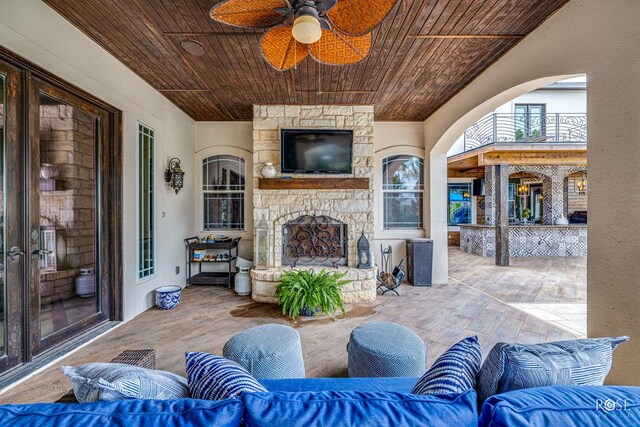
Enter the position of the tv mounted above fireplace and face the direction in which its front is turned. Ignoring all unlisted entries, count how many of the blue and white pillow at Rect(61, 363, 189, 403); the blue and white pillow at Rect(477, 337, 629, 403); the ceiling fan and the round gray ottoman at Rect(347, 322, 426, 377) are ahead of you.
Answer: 4

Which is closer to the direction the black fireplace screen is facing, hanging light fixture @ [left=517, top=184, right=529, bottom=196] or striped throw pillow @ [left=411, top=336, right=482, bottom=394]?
the striped throw pillow

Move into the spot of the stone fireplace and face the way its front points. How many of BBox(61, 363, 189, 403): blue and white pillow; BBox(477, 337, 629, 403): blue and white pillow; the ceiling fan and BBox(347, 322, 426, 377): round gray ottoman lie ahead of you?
4

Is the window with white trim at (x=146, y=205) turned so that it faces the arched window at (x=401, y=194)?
yes

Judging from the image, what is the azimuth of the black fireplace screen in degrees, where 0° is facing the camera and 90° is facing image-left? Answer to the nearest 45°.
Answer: approximately 0°

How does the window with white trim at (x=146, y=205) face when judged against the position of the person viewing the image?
facing to the right of the viewer

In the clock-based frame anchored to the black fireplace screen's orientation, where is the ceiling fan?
The ceiling fan is roughly at 12 o'clock from the black fireplace screen.

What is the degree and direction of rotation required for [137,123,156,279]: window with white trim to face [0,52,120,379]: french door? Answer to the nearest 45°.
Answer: approximately 135° to its right

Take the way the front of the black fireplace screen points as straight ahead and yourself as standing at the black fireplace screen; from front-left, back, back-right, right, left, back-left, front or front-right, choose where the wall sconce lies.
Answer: right

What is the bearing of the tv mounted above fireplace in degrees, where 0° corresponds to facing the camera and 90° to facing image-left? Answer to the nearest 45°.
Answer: approximately 0°

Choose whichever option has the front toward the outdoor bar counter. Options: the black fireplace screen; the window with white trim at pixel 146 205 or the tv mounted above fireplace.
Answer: the window with white trim
